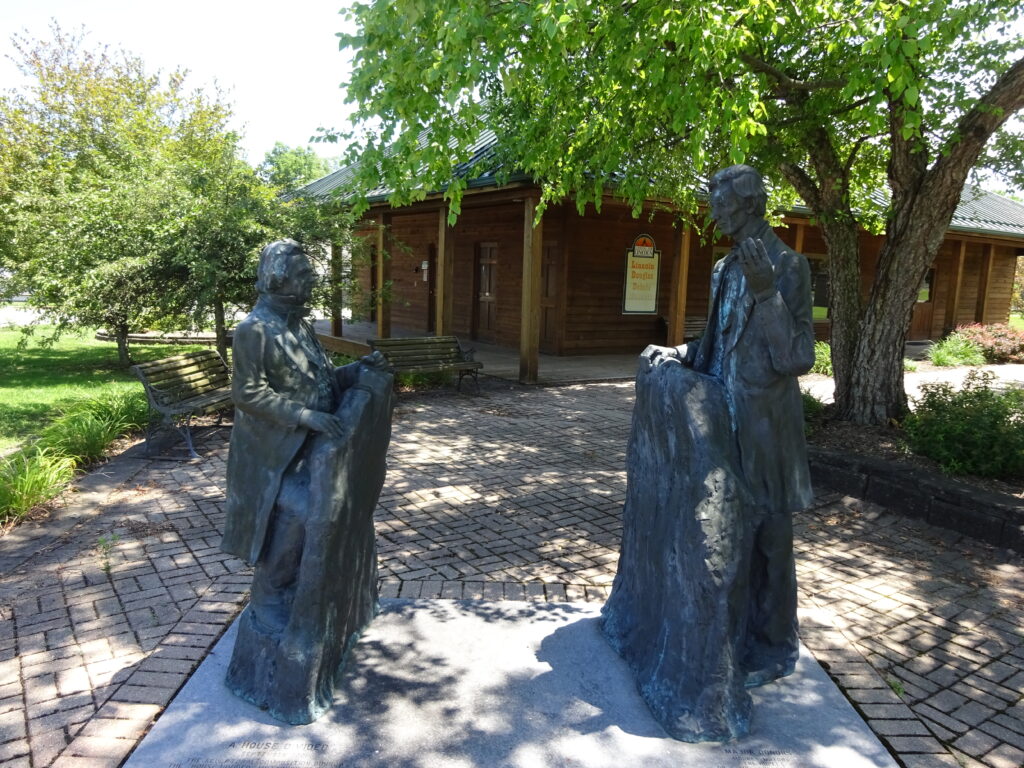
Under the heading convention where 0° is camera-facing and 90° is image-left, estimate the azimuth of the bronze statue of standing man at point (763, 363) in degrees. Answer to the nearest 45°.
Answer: approximately 45°

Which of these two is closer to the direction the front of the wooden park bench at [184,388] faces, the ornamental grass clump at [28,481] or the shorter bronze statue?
the shorter bronze statue

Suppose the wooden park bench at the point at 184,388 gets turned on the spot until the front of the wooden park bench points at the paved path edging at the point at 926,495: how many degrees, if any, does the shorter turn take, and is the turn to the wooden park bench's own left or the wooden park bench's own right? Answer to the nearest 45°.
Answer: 0° — it already faces it

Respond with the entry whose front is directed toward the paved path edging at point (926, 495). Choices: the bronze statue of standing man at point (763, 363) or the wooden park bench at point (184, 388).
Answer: the wooden park bench

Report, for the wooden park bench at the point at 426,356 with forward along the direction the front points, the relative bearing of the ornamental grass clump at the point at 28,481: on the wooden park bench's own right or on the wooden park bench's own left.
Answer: on the wooden park bench's own right

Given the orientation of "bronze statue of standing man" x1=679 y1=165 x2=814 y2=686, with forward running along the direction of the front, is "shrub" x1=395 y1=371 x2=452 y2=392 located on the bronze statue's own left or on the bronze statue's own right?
on the bronze statue's own right

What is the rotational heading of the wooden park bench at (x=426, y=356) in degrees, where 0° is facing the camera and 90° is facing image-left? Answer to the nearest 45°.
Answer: approximately 315°

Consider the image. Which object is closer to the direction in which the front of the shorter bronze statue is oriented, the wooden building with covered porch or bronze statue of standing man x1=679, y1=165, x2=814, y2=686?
the bronze statue of standing man

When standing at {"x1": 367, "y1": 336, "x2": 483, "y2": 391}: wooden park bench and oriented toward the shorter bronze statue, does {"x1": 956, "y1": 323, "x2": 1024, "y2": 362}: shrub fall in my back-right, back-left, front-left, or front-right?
back-left

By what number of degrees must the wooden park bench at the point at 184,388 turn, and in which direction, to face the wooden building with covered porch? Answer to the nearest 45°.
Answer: approximately 90° to its left
